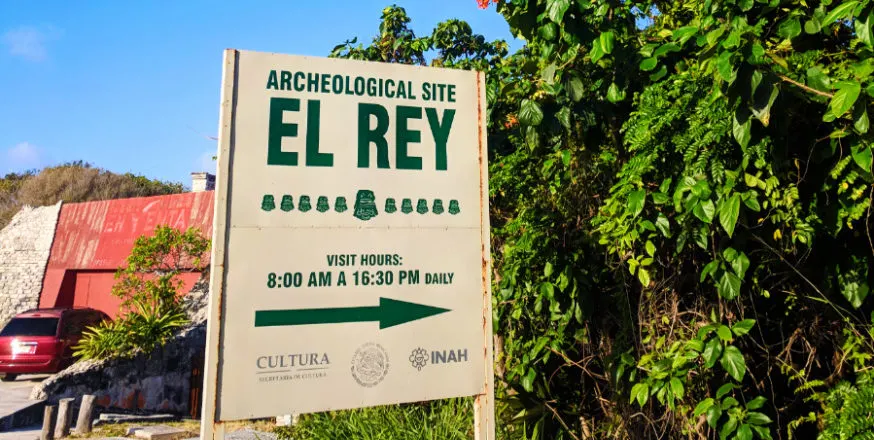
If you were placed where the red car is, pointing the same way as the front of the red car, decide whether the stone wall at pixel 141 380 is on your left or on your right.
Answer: on your right

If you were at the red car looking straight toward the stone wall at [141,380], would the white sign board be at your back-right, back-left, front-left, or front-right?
front-right

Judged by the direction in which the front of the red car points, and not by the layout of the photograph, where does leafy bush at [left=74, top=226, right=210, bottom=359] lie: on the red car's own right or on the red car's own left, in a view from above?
on the red car's own right

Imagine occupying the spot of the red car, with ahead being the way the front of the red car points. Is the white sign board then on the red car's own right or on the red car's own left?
on the red car's own right

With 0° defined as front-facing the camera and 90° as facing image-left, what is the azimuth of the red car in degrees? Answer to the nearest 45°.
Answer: approximately 225°
